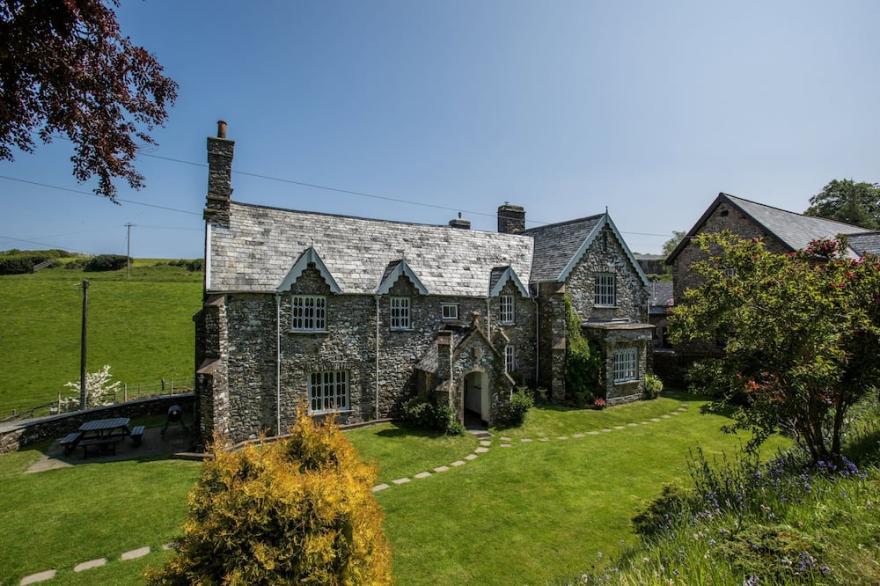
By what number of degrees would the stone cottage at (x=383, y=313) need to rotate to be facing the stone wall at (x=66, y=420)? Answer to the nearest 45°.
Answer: approximately 135° to its right

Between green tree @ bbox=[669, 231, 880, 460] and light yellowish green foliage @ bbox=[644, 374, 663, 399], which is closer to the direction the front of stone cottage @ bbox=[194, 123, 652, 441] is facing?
the green tree

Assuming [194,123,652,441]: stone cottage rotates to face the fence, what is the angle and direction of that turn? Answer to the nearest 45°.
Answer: approximately 135° to its right

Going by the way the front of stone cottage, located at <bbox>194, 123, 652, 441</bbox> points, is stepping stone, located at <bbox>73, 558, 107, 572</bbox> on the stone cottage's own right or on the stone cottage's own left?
on the stone cottage's own right

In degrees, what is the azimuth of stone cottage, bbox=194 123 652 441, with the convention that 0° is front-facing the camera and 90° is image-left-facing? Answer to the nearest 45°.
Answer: approximately 315°

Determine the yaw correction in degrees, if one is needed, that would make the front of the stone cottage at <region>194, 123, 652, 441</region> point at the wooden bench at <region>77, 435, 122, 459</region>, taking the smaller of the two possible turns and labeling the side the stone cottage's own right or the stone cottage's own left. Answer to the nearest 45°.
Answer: approximately 135° to the stone cottage's own right

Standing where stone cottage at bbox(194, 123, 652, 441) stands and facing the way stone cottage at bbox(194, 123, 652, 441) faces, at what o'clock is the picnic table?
The picnic table is roughly at 4 o'clock from the stone cottage.

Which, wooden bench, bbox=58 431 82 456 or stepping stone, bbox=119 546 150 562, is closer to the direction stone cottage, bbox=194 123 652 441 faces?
the stepping stone

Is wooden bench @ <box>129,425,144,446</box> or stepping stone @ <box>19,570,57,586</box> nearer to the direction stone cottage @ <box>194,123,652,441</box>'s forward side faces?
the stepping stone

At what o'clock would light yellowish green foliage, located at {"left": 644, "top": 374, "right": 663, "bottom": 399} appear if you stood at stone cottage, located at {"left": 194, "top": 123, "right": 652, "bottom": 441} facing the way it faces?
The light yellowish green foliage is roughly at 10 o'clock from the stone cottage.
